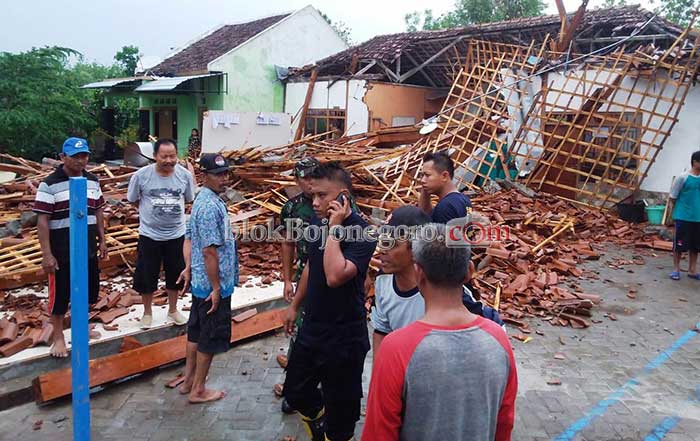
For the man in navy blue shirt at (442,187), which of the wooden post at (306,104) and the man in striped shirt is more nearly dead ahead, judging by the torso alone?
the man in striped shirt

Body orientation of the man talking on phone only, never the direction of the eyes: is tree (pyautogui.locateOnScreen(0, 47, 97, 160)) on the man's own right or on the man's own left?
on the man's own right

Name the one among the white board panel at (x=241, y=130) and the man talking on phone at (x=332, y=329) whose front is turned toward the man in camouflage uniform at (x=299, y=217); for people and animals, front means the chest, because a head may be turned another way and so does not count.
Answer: the white board panel

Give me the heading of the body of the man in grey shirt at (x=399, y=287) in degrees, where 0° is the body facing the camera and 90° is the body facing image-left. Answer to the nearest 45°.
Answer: approximately 45°

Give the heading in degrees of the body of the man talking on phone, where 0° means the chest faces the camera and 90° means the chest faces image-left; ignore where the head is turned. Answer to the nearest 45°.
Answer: approximately 45°

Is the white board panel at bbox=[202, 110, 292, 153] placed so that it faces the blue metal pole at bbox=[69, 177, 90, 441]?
yes

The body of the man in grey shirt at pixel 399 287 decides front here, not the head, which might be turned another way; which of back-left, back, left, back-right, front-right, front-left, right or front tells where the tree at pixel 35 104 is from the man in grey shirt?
right

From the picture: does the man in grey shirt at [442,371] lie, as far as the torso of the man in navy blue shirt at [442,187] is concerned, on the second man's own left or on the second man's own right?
on the second man's own left

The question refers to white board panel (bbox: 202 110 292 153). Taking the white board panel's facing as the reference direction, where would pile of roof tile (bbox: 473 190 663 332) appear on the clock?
The pile of roof tile is roughly at 11 o'clock from the white board panel.
